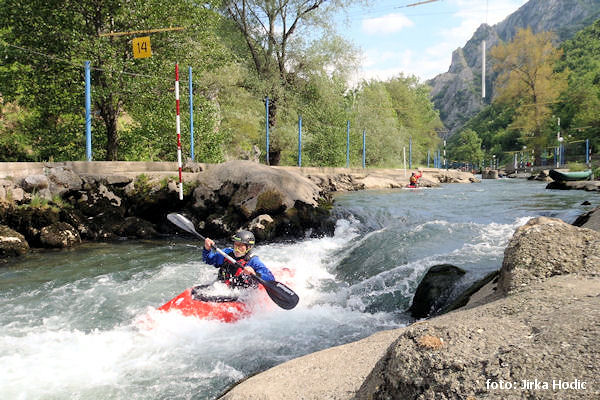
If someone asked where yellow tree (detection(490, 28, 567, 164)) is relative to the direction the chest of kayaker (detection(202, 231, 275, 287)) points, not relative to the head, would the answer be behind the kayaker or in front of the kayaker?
behind

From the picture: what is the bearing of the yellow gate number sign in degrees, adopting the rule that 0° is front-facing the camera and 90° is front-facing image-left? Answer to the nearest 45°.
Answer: approximately 0°

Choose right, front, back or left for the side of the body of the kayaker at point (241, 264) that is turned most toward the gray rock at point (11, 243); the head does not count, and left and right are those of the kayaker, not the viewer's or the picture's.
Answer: right

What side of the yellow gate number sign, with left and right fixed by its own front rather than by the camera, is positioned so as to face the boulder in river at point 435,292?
front

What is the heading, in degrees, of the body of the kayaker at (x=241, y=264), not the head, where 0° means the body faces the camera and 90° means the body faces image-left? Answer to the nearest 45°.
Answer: approximately 45°

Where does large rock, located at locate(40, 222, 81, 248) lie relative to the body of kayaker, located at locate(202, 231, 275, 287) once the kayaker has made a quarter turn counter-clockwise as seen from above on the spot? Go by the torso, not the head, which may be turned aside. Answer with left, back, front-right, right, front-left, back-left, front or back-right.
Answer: back

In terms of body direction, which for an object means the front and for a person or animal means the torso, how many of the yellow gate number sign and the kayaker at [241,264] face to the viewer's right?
0

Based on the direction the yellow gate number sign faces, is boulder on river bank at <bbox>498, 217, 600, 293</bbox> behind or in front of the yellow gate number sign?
in front

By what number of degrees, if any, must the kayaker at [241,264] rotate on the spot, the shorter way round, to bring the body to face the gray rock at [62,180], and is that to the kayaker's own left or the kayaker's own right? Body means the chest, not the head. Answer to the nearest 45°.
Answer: approximately 90° to the kayaker's own right

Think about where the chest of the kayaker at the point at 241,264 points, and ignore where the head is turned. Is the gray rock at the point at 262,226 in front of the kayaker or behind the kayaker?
behind

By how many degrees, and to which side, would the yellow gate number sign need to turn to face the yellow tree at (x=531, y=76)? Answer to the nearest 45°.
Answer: approximately 135° to its left

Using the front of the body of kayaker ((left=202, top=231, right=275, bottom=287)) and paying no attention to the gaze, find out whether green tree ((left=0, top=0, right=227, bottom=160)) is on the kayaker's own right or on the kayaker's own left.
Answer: on the kayaker's own right
